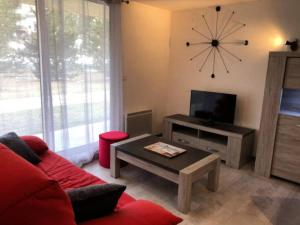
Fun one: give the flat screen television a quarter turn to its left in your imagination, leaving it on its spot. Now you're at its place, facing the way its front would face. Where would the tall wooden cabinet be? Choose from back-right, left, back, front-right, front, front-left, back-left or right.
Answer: front

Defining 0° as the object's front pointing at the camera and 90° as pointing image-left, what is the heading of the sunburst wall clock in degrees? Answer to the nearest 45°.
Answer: approximately 45°

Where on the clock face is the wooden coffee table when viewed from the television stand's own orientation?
The wooden coffee table is roughly at 11 o'clock from the television stand.

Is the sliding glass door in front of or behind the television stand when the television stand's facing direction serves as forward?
in front

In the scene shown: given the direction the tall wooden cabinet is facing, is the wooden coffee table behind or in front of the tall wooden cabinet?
in front

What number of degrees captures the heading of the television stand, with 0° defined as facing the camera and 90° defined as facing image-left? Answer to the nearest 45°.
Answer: approximately 45°

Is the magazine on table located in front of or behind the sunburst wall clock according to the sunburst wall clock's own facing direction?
in front

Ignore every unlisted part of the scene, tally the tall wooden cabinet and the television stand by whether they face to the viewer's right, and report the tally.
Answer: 0
